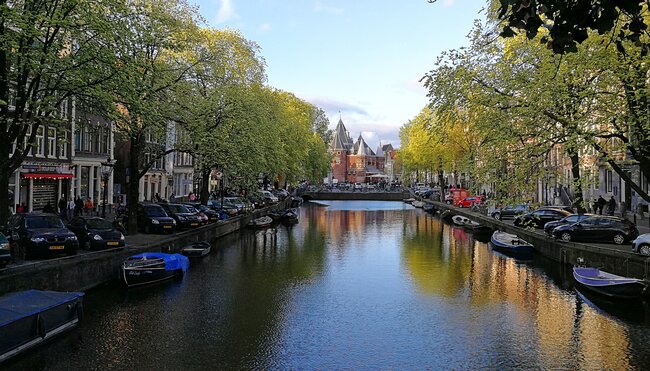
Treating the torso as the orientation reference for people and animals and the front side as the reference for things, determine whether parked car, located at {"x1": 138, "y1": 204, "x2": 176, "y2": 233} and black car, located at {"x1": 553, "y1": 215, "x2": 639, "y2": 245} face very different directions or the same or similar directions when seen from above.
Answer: very different directions

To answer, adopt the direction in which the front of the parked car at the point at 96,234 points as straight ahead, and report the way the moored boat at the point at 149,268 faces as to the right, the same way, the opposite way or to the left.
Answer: to the right

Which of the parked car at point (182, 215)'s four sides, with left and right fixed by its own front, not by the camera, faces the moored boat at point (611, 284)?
front

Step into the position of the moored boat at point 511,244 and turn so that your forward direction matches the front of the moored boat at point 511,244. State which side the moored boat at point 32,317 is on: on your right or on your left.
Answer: on your left

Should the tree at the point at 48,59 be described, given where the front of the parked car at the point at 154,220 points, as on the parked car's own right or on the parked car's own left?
on the parked car's own right

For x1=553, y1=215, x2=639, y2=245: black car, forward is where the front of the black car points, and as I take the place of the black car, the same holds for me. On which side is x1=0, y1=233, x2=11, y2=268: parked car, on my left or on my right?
on my left

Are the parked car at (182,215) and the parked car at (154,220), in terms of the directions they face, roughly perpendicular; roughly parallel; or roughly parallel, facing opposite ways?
roughly parallel

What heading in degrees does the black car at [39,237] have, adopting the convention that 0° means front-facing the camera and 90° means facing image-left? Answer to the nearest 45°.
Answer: approximately 315°

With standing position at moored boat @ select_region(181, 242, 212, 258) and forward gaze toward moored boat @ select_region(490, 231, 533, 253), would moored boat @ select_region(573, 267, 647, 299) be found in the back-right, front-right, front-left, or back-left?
front-right

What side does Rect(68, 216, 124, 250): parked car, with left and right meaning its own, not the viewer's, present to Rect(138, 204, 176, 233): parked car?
left

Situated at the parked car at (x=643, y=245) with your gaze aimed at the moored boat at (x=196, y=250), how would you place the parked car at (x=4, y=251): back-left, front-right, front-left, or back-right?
front-left

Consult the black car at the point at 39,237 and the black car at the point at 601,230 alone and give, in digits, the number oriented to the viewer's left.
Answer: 1

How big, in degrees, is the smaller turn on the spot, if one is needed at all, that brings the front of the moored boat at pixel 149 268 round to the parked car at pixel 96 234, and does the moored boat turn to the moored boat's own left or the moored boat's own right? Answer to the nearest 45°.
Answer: approximately 90° to the moored boat's own right

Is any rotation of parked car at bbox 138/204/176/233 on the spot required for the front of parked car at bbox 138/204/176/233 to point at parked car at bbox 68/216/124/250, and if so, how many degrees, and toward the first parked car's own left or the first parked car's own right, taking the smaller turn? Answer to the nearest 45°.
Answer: approximately 45° to the first parked car's own right

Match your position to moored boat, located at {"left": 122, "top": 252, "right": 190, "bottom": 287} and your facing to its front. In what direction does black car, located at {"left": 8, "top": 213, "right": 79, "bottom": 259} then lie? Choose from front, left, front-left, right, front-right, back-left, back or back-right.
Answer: front-right
